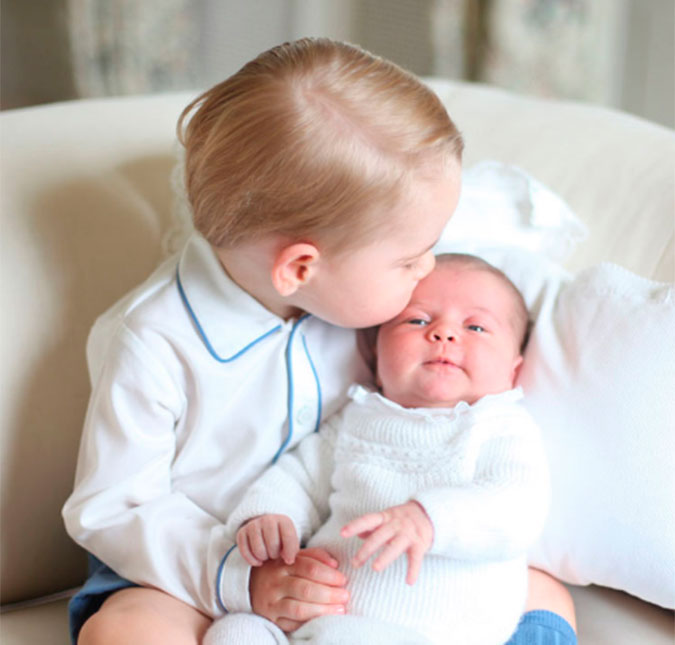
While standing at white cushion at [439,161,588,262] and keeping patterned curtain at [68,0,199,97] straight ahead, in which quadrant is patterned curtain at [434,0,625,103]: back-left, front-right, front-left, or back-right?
front-right

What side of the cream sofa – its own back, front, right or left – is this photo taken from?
front

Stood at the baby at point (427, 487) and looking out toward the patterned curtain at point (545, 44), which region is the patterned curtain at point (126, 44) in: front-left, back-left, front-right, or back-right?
front-left

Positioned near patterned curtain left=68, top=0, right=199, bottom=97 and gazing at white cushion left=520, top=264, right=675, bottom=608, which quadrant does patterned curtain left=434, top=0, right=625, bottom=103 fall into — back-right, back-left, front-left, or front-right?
front-left

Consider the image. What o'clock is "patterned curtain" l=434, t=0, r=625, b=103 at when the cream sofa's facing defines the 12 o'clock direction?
The patterned curtain is roughly at 7 o'clock from the cream sofa.

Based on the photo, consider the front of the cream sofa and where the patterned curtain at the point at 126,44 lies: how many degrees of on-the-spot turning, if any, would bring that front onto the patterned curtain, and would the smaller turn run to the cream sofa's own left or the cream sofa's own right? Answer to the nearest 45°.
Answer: approximately 180°
